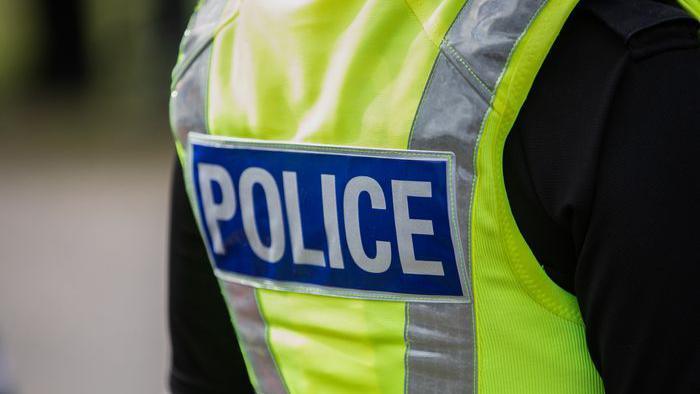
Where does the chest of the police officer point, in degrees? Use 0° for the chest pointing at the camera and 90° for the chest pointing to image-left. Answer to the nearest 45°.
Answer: approximately 225°
